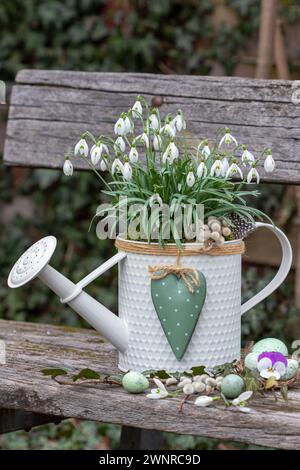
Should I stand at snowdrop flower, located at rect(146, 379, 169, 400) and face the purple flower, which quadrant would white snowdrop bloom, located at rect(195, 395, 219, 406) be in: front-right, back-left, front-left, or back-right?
front-right

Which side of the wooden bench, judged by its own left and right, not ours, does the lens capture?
front

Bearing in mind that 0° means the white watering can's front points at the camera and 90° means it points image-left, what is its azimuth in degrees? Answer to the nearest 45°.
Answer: approximately 90°
